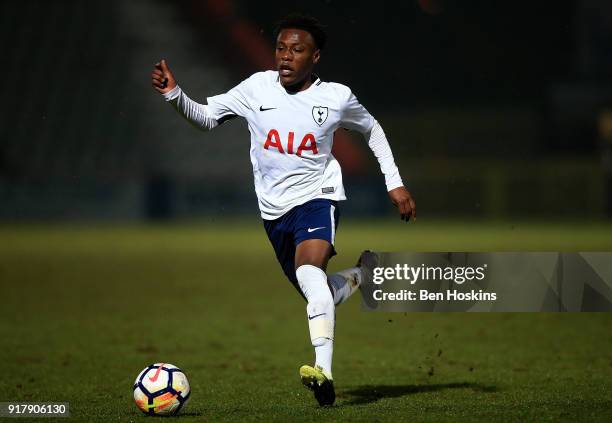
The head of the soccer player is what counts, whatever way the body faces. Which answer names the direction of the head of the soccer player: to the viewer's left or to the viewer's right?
to the viewer's left

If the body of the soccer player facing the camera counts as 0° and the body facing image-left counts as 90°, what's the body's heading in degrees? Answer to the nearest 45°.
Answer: approximately 45°
